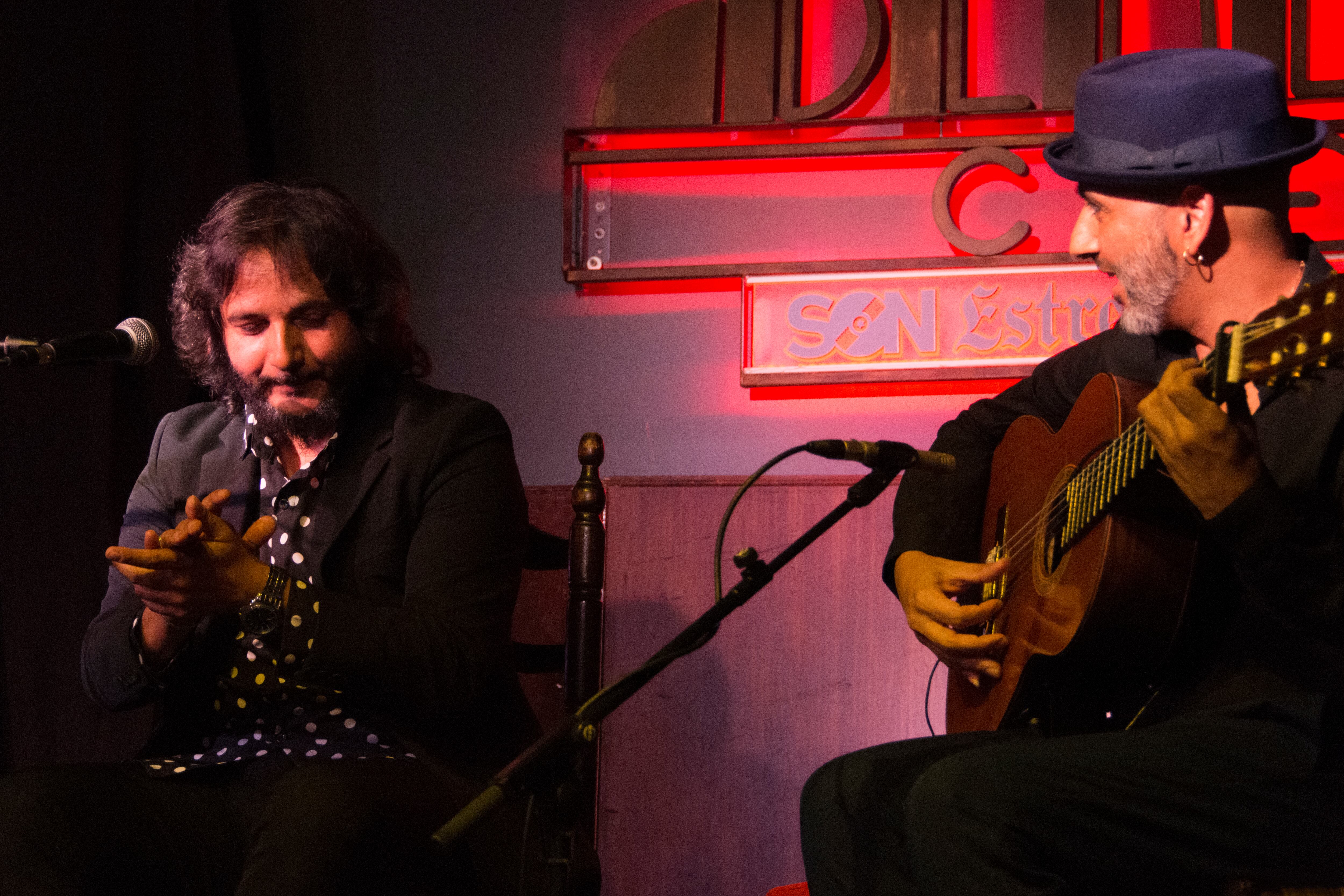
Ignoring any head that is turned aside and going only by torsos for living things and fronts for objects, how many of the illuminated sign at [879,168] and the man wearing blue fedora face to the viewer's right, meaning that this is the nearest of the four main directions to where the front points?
0

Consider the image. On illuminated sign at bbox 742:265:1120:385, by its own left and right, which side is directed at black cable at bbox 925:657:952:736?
front

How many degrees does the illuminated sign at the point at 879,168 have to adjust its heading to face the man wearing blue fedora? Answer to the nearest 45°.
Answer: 0° — it already faces them

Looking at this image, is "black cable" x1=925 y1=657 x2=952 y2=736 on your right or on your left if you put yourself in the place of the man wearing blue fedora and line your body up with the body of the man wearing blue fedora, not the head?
on your right

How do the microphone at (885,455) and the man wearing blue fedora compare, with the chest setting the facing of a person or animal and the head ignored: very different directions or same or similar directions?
very different directions

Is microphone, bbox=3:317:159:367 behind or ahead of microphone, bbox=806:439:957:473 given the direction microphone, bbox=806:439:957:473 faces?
behind

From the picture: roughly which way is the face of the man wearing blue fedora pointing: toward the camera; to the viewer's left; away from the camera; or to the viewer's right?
to the viewer's left

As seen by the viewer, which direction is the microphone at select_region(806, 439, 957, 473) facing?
to the viewer's right

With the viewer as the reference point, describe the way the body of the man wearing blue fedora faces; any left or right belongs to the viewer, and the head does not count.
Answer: facing to the left of the viewer

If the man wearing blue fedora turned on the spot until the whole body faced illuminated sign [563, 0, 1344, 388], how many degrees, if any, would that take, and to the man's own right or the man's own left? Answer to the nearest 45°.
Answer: approximately 90° to the man's own right

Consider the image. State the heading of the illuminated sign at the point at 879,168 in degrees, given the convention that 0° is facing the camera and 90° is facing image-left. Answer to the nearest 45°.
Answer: approximately 0°

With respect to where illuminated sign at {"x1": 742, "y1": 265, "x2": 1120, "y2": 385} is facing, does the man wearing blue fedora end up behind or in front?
in front
